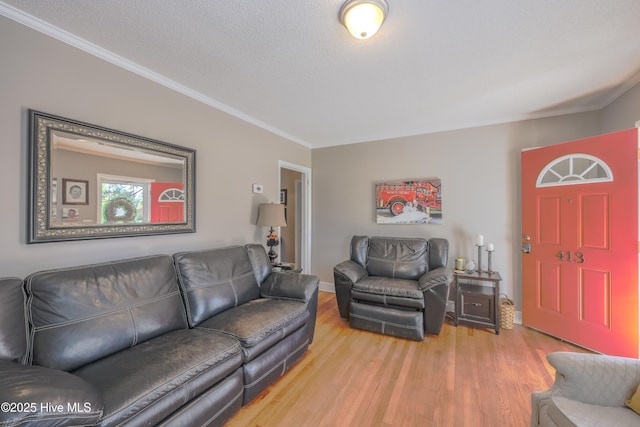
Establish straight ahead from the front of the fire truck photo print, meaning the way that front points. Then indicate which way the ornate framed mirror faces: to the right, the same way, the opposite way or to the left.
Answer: to the left

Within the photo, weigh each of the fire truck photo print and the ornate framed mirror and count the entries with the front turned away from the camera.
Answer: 0

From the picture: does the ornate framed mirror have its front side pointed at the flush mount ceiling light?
yes

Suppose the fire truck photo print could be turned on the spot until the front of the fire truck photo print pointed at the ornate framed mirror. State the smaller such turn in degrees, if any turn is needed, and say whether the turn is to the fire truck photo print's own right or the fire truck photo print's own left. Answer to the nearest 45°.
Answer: approximately 45° to the fire truck photo print's own right

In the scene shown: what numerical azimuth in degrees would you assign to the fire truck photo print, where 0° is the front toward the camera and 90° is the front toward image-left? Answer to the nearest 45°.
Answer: approximately 0°

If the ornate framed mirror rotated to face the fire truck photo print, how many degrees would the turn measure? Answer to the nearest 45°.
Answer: approximately 45° to its left

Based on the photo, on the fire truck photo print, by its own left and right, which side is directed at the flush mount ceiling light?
front

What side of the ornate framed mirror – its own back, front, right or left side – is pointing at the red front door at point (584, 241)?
front

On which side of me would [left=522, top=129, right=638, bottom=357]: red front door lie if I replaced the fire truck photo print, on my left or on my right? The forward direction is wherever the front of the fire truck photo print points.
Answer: on my left

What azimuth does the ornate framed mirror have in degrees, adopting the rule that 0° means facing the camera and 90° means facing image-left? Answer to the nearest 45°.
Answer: approximately 315°

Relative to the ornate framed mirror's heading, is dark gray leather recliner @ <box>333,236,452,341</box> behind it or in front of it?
in front
